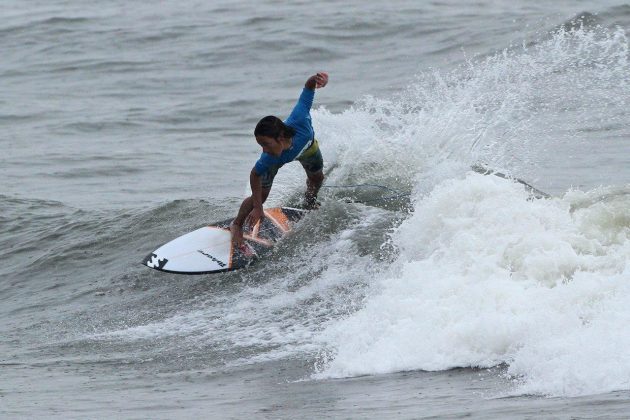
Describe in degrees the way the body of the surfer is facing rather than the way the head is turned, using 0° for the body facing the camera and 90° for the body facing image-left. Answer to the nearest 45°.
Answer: approximately 45°

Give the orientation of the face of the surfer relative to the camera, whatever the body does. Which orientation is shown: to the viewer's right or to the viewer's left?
to the viewer's left
